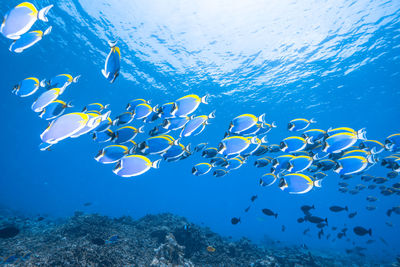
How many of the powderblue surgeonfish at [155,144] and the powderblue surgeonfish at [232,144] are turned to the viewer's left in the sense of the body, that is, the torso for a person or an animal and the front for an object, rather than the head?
2

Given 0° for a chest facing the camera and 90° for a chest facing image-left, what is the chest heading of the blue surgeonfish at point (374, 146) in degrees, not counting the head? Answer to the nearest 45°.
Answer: approximately 90°

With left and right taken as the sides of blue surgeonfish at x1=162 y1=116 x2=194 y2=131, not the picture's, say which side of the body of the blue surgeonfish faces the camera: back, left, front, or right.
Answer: left

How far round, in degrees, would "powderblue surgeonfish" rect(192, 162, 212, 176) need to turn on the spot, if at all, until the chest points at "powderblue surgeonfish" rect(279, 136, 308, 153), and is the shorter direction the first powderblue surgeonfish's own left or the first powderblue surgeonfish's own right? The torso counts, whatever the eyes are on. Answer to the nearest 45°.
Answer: approximately 135° to the first powderblue surgeonfish's own left

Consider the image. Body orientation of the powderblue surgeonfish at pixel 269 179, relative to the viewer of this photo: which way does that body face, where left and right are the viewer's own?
facing to the left of the viewer

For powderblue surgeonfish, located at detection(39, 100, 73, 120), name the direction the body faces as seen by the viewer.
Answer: to the viewer's left

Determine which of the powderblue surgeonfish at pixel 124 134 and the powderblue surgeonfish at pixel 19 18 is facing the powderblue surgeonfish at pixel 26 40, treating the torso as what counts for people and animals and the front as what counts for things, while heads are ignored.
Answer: the powderblue surgeonfish at pixel 124 134

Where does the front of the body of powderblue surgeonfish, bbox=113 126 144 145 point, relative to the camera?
to the viewer's left

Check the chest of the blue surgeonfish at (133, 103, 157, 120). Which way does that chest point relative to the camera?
to the viewer's left

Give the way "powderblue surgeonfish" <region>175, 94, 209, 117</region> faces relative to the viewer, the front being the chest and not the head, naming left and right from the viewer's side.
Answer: facing to the left of the viewer

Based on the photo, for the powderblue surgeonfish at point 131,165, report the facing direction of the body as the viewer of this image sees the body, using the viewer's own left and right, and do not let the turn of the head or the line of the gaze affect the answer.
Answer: facing to the left of the viewer

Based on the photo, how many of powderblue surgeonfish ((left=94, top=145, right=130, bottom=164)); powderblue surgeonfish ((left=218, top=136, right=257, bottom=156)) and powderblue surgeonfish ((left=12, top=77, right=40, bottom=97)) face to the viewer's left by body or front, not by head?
3

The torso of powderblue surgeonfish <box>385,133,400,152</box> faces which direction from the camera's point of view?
to the viewer's left

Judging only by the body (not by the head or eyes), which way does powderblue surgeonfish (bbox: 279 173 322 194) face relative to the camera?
to the viewer's left

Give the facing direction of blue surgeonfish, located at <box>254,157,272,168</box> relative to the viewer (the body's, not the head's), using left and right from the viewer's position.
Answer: facing to the left of the viewer

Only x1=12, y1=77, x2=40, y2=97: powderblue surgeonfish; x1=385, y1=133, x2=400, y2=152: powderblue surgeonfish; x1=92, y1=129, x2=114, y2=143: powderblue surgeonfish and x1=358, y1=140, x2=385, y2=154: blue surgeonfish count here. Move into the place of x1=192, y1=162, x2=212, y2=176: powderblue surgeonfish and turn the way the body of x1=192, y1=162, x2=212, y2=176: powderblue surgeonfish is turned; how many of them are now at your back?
2

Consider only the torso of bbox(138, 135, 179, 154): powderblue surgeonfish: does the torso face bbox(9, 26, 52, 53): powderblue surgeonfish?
yes
